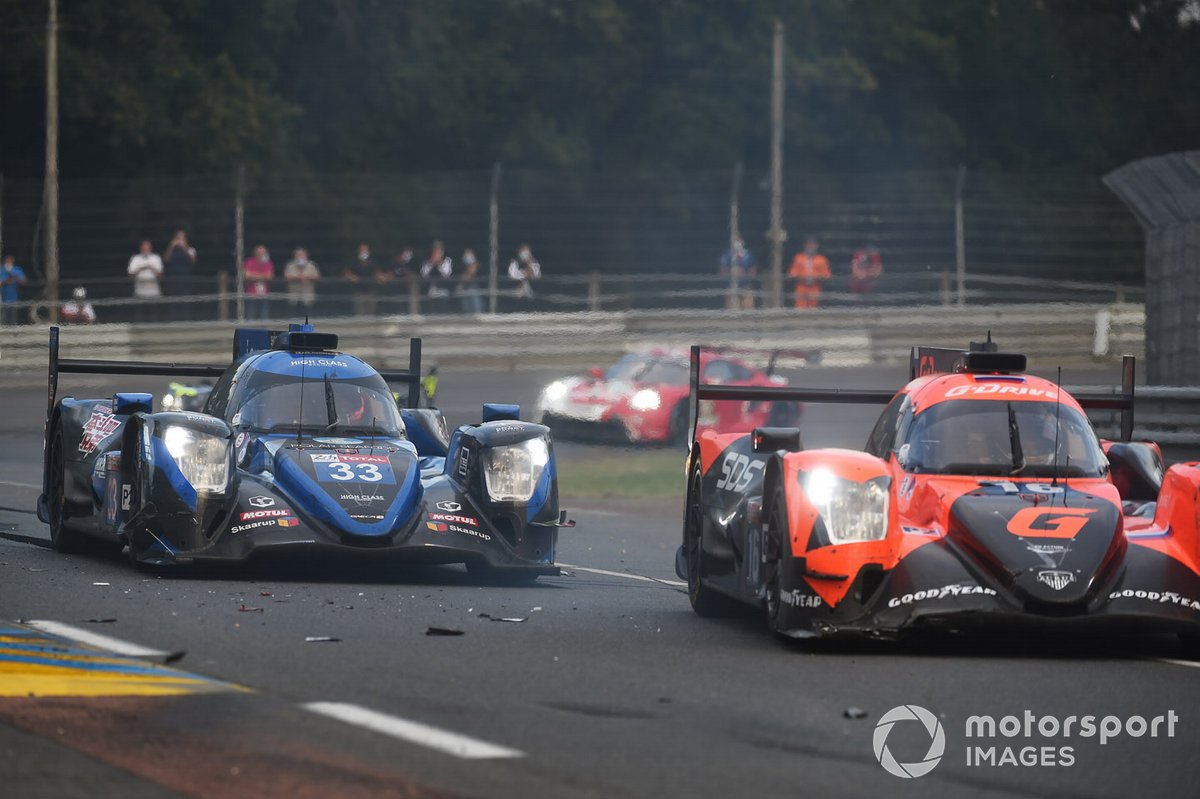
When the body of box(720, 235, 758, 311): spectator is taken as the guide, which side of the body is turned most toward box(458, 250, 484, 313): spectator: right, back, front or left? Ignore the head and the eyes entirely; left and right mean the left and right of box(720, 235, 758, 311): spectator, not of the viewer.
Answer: right

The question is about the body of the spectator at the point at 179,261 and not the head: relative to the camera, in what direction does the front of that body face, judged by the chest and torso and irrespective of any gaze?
toward the camera

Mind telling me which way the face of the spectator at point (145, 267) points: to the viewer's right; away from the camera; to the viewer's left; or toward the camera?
toward the camera

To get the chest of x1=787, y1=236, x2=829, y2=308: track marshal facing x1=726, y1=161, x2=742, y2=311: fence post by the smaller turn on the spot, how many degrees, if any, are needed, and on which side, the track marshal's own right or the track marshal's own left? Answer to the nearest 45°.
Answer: approximately 45° to the track marshal's own right

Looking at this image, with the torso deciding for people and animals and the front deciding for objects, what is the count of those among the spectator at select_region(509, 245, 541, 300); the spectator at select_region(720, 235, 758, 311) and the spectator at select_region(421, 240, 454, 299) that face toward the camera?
3

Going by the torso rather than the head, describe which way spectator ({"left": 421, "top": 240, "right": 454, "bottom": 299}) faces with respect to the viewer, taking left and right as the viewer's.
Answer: facing the viewer

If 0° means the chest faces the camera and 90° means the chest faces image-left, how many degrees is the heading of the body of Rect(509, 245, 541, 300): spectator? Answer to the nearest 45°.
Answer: approximately 0°

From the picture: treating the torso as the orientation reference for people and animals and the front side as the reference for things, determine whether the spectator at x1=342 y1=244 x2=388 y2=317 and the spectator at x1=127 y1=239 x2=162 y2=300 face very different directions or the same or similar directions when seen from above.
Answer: same or similar directions

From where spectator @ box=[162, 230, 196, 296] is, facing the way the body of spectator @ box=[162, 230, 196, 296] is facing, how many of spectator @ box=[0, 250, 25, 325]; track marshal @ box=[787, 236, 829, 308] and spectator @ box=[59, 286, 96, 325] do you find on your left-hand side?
1

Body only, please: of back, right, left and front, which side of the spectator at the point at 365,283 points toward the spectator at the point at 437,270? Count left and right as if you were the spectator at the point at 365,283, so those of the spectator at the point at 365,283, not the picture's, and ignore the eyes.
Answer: left

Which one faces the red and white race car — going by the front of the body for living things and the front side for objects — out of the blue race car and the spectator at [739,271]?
the spectator

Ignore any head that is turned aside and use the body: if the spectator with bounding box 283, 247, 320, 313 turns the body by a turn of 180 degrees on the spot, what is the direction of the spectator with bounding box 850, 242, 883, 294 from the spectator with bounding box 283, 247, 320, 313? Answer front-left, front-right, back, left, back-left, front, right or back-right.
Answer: right

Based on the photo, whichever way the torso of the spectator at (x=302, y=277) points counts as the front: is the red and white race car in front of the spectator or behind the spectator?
in front

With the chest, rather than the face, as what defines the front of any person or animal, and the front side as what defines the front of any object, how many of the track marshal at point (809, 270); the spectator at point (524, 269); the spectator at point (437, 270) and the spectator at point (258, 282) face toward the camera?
4
